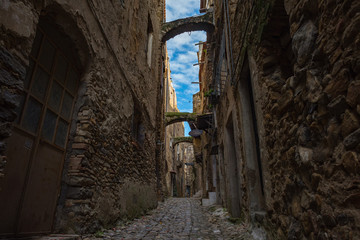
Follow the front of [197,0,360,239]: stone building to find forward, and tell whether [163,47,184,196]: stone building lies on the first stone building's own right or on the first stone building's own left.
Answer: on the first stone building's own right

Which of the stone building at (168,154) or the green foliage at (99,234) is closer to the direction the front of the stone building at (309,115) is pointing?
the green foliage

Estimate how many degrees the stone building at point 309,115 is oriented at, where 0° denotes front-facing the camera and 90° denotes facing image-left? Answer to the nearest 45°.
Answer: approximately 90°

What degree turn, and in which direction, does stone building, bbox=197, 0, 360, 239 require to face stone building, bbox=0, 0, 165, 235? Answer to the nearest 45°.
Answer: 0° — it already faces it
